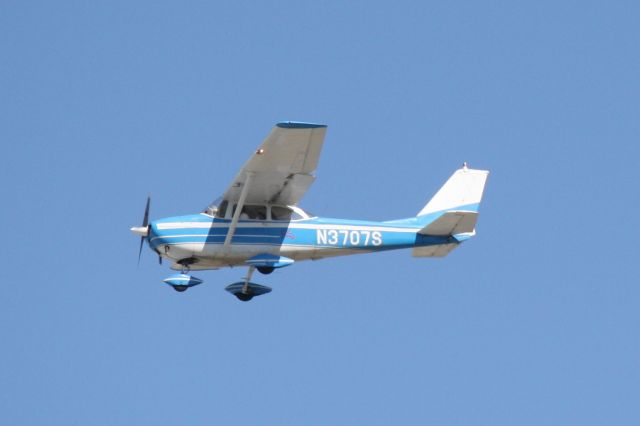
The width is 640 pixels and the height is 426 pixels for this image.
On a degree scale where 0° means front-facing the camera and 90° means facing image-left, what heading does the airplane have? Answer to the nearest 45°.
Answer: approximately 90°
